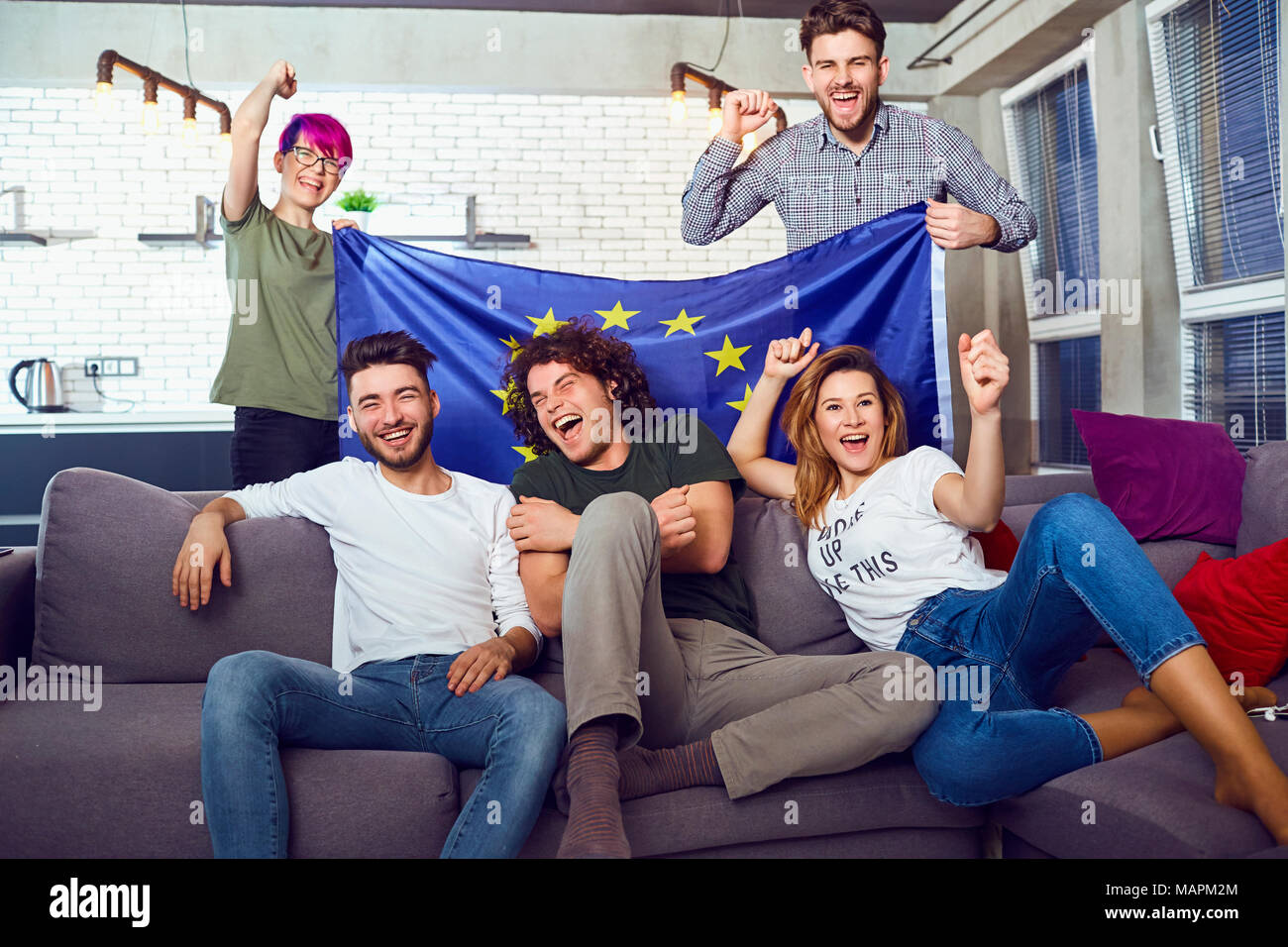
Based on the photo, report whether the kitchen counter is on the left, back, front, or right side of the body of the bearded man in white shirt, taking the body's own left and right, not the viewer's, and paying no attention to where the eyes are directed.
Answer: back

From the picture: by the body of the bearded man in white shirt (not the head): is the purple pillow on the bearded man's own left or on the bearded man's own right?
on the bearded man's own left

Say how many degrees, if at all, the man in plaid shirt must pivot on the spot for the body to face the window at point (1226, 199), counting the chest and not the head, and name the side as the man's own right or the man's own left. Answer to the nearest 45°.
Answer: approximately 135° to the man's own left

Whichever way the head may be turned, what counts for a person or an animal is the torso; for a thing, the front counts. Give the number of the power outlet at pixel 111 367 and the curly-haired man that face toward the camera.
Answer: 2

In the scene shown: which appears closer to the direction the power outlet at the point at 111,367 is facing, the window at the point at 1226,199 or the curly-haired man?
the curly-haired man
